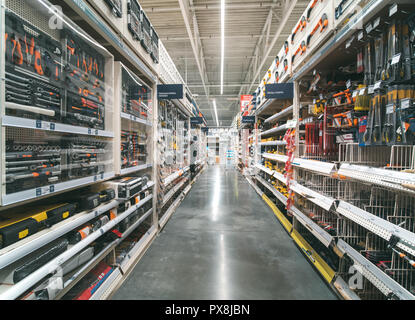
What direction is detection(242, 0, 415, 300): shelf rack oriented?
to the viewer's left

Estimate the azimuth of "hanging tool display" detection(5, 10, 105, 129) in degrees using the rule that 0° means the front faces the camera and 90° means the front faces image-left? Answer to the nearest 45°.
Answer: approximately 315°

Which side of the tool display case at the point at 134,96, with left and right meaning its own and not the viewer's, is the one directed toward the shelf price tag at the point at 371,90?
front

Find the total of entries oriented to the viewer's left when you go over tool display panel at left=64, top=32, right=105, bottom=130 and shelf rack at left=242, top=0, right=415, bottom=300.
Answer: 1

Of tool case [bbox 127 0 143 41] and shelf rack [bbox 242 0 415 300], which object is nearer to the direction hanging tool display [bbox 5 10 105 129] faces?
the shelf rack
